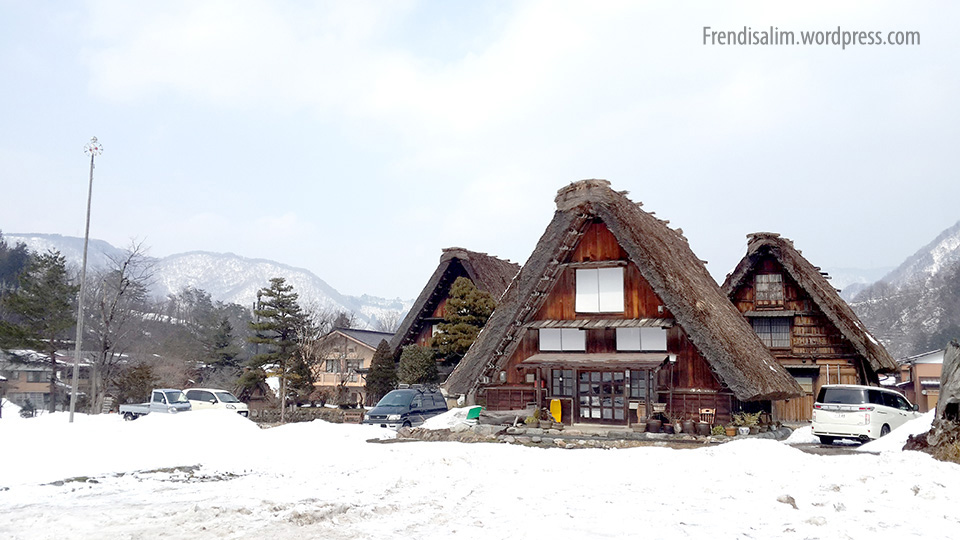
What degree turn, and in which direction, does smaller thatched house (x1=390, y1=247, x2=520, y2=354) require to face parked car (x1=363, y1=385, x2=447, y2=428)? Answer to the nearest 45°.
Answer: approximately 45° to its left

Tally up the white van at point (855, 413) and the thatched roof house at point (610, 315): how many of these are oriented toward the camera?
1

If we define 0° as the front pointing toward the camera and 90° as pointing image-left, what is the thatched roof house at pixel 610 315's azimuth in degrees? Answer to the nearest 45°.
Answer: approximately 0°

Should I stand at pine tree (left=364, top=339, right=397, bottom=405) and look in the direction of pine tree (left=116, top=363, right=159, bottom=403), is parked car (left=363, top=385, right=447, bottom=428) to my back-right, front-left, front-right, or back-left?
back-left

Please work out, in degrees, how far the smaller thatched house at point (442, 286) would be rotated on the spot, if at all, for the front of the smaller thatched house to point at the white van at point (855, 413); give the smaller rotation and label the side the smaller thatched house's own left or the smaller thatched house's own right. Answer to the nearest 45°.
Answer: approximately 90° to the smaller thatched house's own left

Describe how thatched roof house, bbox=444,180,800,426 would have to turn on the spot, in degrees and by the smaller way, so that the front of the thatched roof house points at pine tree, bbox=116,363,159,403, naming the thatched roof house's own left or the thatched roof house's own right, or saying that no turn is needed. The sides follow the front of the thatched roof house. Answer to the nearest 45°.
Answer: approximately 135° to the thatched roof house's own right

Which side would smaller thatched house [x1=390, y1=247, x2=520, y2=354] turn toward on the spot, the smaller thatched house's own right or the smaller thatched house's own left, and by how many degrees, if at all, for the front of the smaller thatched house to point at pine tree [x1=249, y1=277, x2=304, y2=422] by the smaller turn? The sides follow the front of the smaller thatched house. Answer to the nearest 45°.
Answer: approximately 45° to the smaller thatched house's own right
